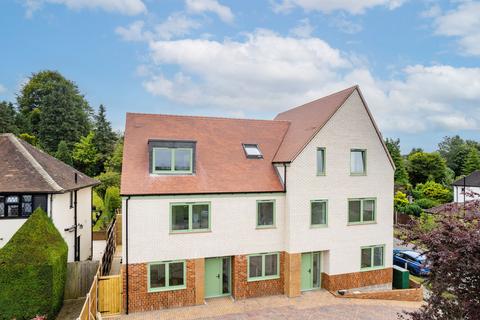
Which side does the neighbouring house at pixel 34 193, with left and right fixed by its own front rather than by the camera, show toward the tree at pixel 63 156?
back

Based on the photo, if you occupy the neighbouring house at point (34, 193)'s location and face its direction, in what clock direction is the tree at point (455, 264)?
The tree is roughly at 11 o'clock from the neighbouring house.

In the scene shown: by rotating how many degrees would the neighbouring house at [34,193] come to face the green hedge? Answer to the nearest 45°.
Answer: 0° — it already faces it

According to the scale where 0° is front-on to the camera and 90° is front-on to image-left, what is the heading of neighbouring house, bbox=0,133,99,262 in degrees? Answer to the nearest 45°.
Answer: approximately 0°

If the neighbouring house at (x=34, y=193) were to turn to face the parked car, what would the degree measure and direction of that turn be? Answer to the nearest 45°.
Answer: approximately 90° to its left

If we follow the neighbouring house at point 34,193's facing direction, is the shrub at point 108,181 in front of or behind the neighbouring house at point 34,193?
behind
